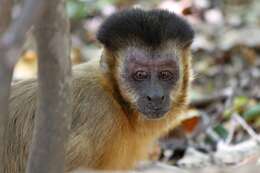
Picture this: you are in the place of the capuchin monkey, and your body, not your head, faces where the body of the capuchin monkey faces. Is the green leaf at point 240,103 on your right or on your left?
on your left

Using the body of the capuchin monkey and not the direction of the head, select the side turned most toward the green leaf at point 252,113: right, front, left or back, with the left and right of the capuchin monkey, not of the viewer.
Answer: left

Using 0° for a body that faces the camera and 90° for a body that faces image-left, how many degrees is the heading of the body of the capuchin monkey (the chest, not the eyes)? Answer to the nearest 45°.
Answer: approximately 315°
